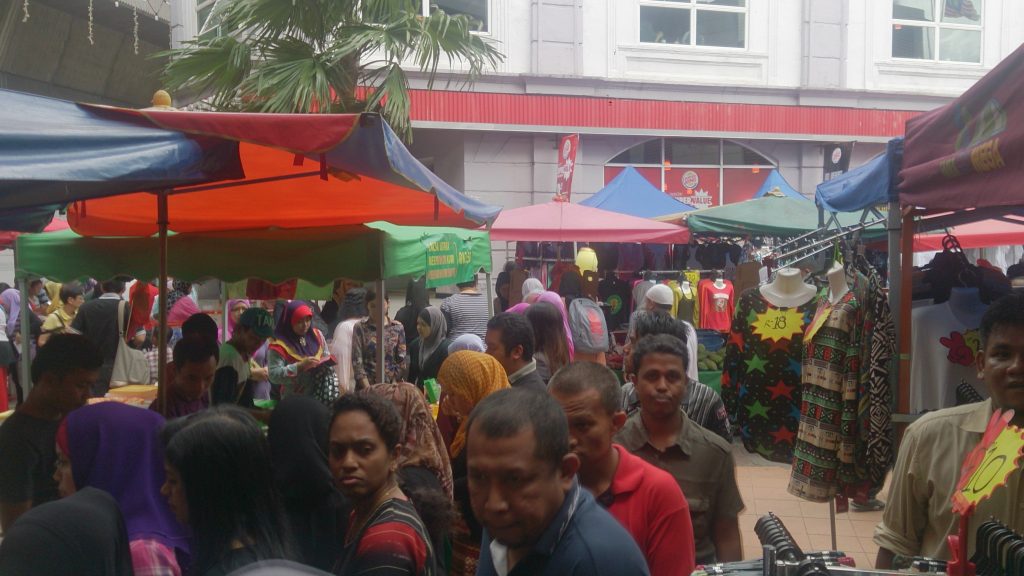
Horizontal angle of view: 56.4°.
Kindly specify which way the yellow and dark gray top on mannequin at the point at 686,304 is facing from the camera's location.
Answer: facing the viewer

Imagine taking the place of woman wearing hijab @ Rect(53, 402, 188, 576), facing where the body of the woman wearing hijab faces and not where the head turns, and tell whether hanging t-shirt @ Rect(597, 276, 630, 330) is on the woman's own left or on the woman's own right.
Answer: on the woman's own right

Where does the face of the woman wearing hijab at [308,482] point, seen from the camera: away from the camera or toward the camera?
away from the camera

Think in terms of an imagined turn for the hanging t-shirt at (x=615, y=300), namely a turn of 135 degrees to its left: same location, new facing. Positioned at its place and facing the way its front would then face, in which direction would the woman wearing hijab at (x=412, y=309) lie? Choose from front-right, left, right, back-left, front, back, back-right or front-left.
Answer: back

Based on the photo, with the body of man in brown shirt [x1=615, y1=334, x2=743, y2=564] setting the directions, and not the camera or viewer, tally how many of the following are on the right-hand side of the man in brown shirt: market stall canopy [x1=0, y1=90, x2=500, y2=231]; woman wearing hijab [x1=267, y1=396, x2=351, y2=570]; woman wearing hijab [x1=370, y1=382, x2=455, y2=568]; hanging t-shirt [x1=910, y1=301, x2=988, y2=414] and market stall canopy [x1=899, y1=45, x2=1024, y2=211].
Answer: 3

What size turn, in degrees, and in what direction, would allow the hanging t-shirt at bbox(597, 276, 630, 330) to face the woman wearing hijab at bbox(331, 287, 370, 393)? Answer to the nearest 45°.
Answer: approximately 45° to its right

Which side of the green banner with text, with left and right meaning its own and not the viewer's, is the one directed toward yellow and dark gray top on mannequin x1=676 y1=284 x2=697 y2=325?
left

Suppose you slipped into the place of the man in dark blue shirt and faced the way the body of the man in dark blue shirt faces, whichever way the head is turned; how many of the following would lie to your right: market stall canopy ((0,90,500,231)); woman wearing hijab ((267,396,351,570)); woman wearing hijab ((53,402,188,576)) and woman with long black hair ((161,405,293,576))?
4

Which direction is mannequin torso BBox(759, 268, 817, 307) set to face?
toward the camera

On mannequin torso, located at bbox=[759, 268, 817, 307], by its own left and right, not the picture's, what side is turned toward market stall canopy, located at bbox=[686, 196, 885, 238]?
back
